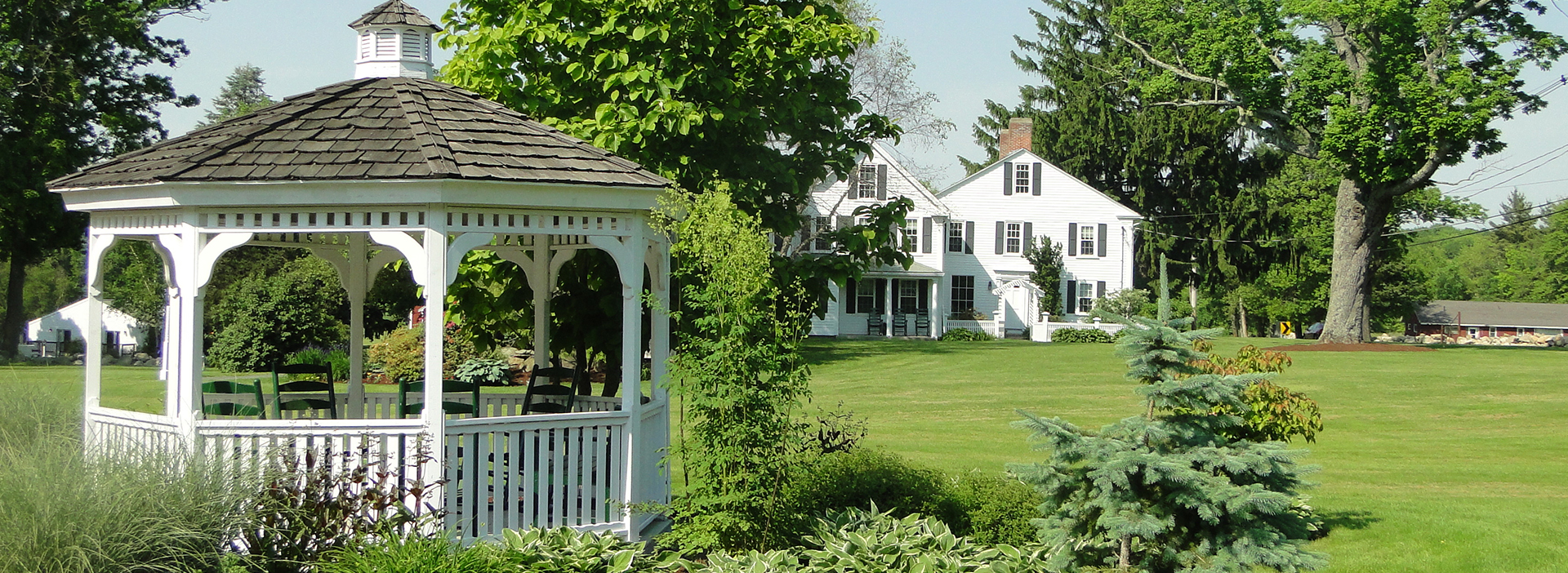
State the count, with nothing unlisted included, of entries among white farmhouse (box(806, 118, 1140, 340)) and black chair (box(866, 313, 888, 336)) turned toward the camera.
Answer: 2

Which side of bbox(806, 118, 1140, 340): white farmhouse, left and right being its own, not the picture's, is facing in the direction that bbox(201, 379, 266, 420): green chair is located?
front

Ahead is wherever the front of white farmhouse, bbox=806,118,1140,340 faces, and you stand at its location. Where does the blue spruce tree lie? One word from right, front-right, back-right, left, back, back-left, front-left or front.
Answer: front

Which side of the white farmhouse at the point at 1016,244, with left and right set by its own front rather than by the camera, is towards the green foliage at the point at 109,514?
front

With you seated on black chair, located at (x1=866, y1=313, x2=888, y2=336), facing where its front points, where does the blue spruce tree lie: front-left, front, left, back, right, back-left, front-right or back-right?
front

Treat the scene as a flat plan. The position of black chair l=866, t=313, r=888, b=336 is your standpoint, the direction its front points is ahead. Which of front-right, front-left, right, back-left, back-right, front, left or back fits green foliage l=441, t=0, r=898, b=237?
front

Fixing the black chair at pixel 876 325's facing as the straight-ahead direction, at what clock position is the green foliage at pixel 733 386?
The green foliage is roughly at 12 o'clock from the black chair.

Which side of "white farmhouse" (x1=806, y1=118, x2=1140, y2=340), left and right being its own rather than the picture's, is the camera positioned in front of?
front

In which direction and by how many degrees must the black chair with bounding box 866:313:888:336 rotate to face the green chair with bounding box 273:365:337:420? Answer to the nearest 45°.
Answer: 0° — it already faces it

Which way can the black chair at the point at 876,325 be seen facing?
toward the camera

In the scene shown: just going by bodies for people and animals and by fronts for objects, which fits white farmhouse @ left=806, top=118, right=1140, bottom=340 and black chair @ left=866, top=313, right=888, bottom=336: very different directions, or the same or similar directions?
same or similar directions

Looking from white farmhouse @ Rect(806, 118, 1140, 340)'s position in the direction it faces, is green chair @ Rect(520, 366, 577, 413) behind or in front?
in front

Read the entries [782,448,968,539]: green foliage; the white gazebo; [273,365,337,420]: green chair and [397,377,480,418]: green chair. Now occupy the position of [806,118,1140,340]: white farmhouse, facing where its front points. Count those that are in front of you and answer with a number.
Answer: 4

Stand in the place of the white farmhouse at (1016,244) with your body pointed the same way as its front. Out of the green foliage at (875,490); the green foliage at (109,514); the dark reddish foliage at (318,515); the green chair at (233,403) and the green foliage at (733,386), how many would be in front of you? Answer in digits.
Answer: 5

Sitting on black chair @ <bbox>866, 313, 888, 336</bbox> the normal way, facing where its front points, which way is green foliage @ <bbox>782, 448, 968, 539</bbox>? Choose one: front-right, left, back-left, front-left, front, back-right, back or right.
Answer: front

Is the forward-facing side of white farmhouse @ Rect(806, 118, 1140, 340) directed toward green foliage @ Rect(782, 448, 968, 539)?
yes

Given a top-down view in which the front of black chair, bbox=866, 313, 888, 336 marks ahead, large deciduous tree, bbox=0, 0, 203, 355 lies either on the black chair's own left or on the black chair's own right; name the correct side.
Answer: on the black chair's own right
